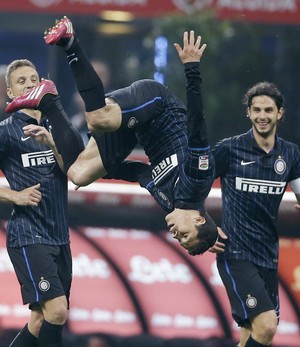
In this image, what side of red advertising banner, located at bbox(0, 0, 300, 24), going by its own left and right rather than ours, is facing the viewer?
front

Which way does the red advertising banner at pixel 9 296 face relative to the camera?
toward the camera

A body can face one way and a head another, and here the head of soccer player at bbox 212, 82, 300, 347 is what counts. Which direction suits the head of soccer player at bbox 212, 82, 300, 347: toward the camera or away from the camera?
toward the camera

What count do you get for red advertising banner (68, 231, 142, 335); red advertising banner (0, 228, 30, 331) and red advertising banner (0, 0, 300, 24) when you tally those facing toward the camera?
3

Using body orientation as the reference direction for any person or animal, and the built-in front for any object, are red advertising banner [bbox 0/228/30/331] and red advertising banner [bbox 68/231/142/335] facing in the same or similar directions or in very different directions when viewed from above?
same or similar directions

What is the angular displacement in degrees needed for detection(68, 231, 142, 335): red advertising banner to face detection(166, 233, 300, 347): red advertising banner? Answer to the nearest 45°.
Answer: approximately 90° to its left

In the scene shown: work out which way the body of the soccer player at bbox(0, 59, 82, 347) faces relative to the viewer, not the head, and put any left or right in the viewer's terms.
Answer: facing the viewer and to the right of the viewer
